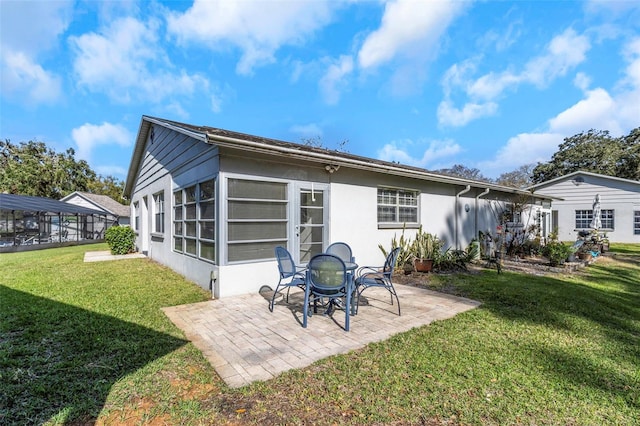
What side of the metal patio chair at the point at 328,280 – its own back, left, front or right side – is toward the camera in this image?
back

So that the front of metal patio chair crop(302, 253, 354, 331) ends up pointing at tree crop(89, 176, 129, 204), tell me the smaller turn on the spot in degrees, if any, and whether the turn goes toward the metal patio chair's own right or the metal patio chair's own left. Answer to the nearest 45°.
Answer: approximately 45° to the metal patio chair's own left

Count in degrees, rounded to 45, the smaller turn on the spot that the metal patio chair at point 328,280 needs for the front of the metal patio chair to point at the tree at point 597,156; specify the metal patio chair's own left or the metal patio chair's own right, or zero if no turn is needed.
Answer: approximately 45° to the metal patio chair's own right

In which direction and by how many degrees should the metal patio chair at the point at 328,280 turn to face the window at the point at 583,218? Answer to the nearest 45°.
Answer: approximately 45° to its right

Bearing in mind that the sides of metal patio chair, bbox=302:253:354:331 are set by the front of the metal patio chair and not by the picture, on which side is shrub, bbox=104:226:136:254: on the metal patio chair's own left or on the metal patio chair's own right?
on the metal patio chair's own left

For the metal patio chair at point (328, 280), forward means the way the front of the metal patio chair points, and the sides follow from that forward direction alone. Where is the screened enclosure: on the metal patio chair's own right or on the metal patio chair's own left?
on the metal patio chair's own left

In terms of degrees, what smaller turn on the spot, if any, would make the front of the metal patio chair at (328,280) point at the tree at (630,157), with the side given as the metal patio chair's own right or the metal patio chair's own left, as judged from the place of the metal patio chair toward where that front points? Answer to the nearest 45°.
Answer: approximately 45° to the metal patio chair's own right
